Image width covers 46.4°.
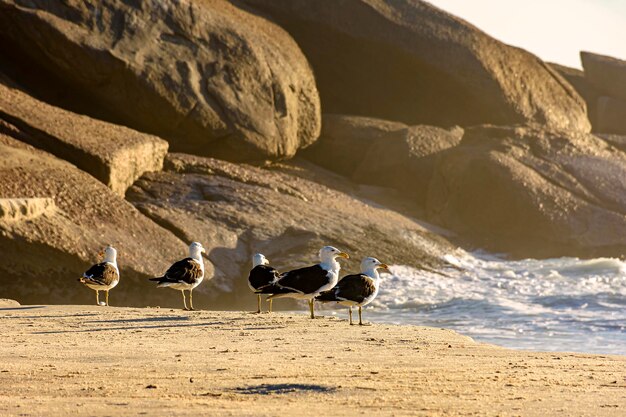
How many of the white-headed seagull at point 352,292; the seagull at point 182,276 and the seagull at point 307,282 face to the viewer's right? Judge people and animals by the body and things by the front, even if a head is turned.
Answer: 3

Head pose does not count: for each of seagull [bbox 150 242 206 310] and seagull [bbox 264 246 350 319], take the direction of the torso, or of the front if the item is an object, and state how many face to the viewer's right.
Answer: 2

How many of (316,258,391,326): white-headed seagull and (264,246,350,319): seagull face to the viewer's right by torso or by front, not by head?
2

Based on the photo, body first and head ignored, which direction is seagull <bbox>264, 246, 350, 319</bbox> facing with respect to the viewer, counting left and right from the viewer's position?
facing to the right of the viewer

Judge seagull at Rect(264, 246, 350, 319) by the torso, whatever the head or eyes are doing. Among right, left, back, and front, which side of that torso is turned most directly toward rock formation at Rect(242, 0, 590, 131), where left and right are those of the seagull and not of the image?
left

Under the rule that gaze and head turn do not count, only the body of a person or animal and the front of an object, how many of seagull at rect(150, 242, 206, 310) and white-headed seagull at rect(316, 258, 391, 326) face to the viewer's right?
2

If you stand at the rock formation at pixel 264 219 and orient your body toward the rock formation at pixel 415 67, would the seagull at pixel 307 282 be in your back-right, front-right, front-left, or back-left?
back-right

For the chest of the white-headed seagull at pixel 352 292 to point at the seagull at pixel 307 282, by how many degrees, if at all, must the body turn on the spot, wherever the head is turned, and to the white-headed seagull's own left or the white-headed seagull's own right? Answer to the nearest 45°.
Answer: approximately 180°

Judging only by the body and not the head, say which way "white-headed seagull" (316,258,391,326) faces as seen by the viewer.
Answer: to the viewer's right

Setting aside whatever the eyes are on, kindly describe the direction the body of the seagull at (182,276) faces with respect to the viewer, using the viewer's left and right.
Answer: facing to the right of the viewer

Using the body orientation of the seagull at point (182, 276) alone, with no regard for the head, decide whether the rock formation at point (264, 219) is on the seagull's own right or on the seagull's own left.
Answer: on the seagull's own left

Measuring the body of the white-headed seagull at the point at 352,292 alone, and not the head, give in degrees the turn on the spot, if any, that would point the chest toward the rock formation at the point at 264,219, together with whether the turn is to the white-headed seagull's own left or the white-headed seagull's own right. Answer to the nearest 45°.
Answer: approximately 90° to the white-headed seagull's own left

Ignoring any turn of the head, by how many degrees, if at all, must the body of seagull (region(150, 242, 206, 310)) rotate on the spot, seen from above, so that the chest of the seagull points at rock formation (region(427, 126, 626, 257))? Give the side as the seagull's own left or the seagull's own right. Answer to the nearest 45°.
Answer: approximately 45° to the seagull's own left
